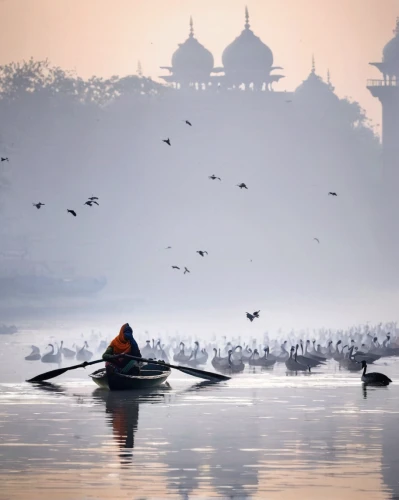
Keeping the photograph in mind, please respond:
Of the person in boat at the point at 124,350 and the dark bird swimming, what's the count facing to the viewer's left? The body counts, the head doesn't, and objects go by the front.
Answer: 1

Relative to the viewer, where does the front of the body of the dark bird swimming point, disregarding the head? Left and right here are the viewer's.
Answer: facing to the left of the viewer

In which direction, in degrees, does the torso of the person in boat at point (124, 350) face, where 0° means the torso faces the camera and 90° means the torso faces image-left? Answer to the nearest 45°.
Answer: approximately 315°

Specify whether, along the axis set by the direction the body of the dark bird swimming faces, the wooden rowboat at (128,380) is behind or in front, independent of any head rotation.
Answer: in front

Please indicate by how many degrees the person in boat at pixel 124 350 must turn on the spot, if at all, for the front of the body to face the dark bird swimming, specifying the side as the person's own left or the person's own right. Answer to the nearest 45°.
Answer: approximately 45° to the person's own left

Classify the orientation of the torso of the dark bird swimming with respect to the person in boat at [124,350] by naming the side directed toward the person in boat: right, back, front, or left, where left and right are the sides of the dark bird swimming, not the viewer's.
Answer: front

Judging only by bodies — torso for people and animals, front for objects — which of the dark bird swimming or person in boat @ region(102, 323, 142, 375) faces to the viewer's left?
the dark bird swimming
